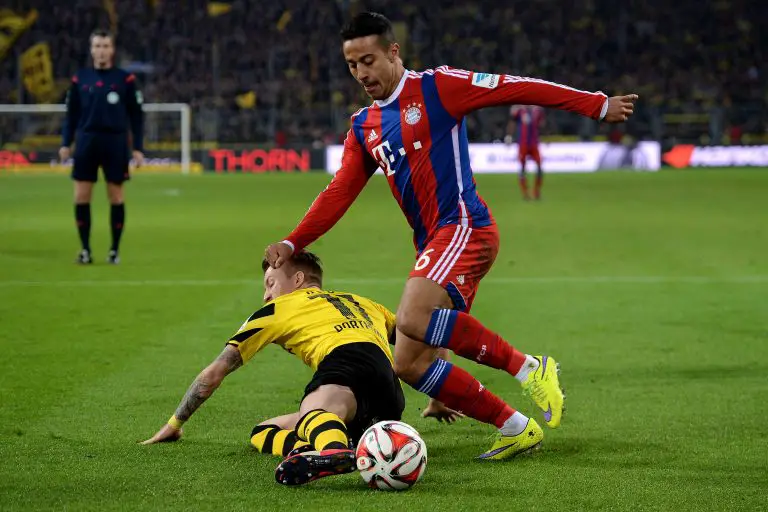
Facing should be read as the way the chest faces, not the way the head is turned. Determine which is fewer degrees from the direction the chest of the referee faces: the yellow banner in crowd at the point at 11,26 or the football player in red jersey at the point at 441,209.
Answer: the football player in red jersey

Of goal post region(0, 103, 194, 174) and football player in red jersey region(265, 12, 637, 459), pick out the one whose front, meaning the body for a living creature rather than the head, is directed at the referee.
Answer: the goal post

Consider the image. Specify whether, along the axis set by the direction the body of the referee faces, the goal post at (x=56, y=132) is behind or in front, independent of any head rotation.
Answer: behind

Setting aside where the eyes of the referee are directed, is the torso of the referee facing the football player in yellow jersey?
yes

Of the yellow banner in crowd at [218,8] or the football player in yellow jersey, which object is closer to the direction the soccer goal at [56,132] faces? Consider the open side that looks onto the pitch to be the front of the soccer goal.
the football player in yellow jersey

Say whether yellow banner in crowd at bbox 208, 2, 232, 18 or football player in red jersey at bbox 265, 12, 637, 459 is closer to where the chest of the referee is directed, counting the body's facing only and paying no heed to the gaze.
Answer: the football player in red jersey

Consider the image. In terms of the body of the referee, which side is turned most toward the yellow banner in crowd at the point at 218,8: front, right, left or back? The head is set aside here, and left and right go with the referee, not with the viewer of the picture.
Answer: back

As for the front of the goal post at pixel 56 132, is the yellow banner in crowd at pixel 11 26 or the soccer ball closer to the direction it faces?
the soccer ball

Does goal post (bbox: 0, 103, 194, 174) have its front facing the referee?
yes

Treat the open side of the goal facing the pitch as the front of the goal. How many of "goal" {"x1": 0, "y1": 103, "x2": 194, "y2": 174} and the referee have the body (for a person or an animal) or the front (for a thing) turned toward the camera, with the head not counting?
2
